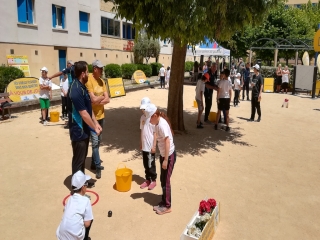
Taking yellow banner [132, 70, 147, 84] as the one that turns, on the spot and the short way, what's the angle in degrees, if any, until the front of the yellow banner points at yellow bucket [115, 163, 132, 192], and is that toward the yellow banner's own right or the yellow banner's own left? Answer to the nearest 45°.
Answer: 0° — it already faces it

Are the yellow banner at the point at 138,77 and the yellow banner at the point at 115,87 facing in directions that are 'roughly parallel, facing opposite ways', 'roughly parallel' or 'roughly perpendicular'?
roughly parallel

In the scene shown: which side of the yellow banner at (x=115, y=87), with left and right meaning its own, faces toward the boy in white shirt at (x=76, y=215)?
front

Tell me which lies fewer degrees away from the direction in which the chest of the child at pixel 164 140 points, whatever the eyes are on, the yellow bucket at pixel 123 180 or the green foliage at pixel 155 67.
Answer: the yellow bucket

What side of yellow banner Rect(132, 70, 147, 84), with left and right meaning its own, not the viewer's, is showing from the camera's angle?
front

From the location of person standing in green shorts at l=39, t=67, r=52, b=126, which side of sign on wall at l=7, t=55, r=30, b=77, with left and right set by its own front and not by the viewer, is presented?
front

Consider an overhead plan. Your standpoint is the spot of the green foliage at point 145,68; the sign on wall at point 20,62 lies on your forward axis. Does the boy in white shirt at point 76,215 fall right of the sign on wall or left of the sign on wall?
left

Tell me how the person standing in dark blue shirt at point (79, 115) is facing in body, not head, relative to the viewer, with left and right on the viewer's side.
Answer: facing to the right of the viewer

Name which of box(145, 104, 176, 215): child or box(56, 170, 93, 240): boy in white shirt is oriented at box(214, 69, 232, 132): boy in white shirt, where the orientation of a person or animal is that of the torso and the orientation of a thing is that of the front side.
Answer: box(56, 170, 93, 240): boy in white shirt

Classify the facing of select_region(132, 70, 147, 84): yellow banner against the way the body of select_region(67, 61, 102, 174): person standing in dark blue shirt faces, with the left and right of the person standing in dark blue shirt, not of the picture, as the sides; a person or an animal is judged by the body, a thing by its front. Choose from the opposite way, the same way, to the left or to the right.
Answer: to the right

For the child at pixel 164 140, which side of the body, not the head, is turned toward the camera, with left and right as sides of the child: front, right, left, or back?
left

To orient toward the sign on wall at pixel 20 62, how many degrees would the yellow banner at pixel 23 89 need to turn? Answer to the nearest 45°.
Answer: approximately 180°

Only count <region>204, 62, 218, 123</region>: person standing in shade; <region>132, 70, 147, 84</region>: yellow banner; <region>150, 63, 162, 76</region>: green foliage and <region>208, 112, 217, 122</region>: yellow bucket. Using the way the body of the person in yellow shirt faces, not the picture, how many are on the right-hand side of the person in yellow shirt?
0

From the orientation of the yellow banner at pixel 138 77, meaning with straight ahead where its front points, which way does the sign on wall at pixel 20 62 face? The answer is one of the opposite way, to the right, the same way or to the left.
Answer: the same way

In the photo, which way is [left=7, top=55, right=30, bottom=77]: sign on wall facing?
toward the camera
